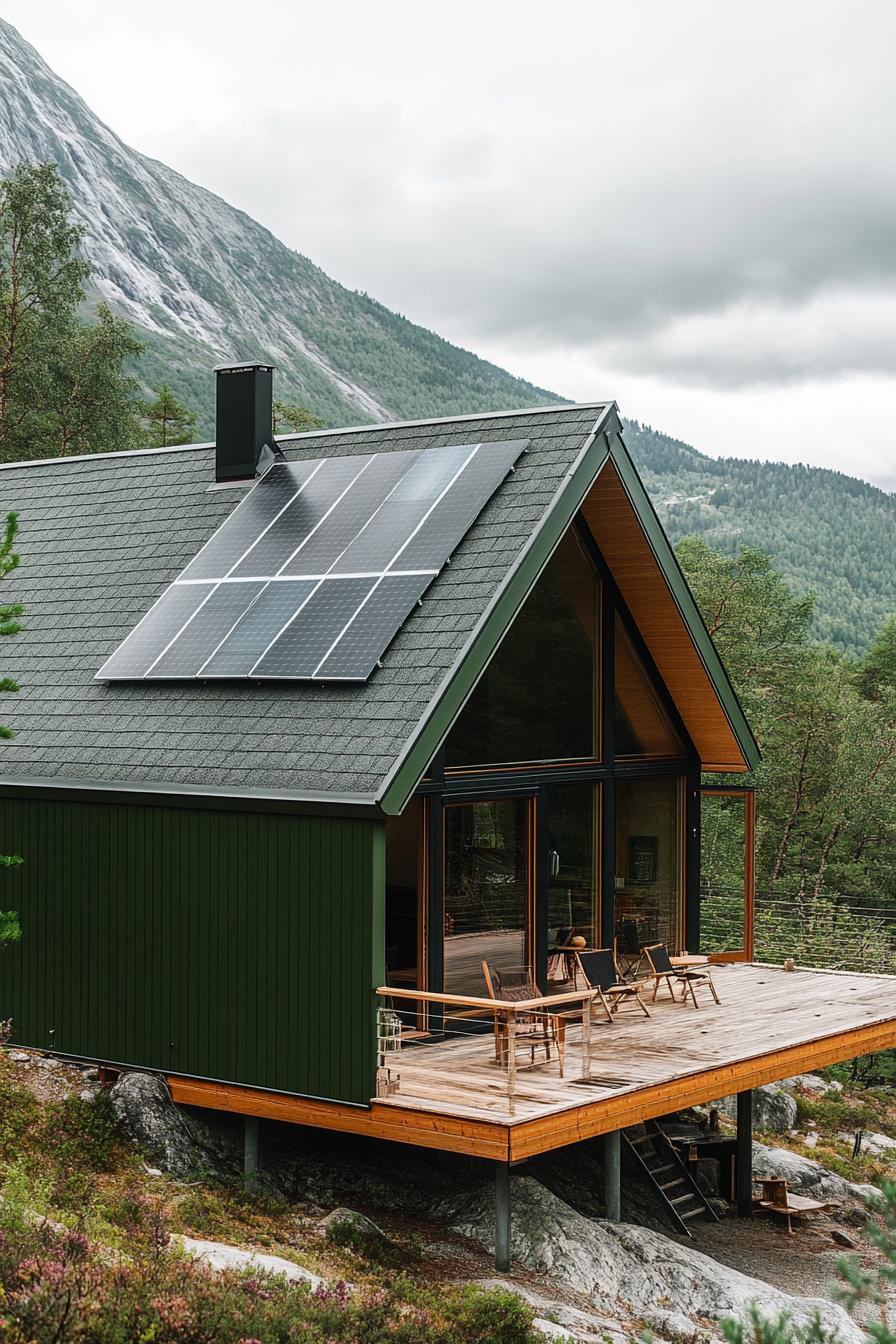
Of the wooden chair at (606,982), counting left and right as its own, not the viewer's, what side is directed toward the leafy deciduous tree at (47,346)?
back

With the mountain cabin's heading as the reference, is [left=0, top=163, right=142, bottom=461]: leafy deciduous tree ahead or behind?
behind

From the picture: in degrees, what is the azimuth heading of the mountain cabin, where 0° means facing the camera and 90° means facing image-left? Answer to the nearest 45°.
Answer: approximately 315°

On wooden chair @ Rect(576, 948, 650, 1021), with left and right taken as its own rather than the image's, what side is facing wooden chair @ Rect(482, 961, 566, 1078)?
right
